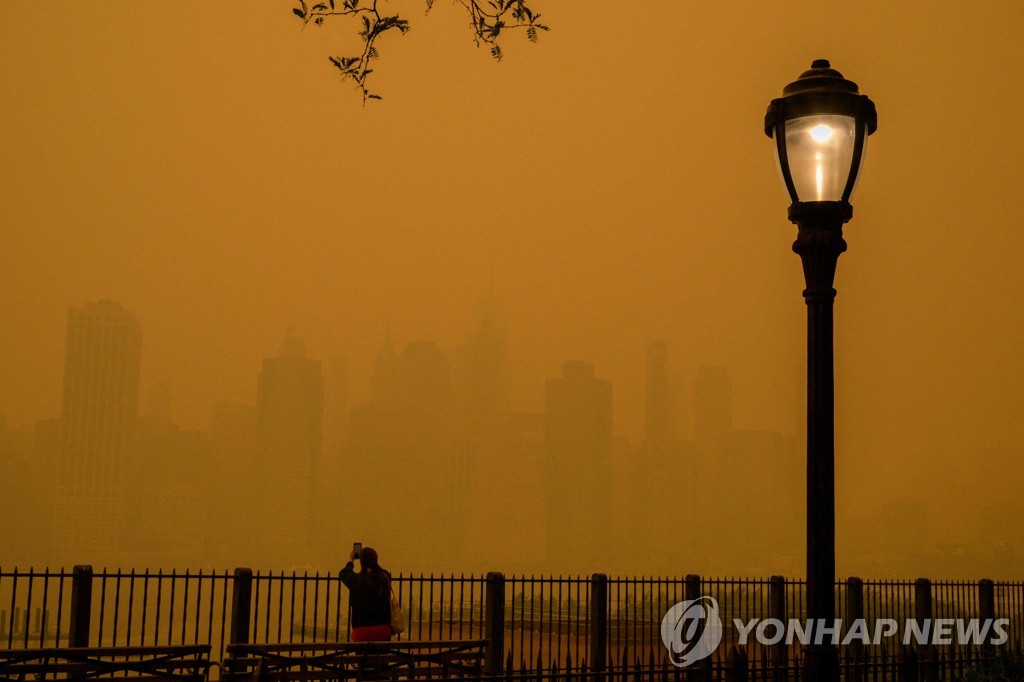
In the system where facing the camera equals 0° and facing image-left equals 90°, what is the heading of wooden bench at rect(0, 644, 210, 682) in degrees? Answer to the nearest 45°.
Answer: approximately 180°
